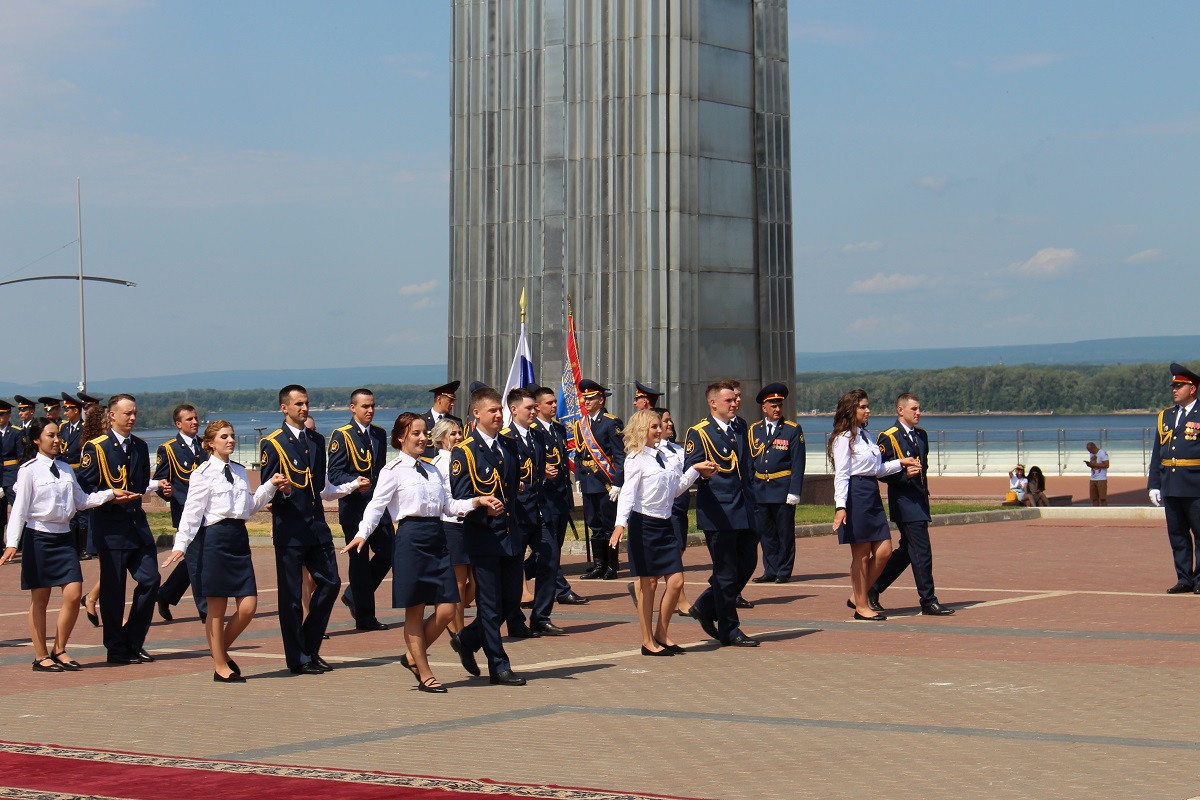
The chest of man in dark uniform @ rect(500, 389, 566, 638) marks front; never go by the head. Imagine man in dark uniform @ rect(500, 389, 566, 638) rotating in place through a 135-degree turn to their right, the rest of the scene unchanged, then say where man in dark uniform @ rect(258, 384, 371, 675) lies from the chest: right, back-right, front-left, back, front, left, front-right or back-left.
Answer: front-left

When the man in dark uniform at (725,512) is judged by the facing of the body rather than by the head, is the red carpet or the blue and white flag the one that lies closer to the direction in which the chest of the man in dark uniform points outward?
the red carpet
